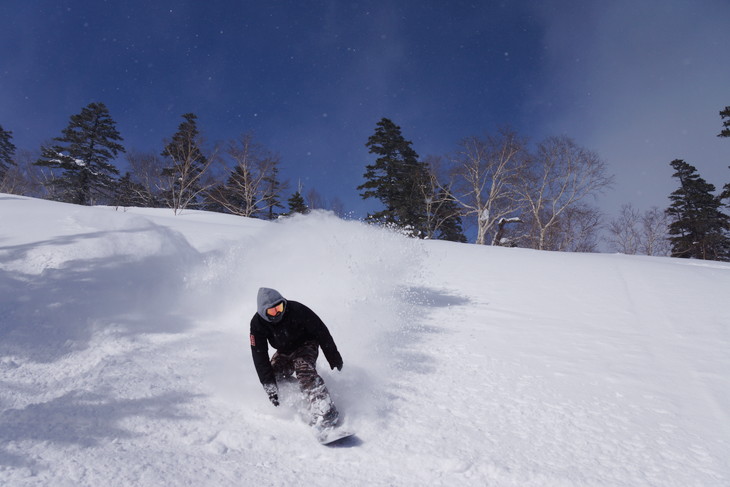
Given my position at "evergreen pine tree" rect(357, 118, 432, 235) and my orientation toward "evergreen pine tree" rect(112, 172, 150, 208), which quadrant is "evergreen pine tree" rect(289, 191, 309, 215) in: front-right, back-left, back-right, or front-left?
front-right

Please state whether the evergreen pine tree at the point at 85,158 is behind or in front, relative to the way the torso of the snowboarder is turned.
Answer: behind

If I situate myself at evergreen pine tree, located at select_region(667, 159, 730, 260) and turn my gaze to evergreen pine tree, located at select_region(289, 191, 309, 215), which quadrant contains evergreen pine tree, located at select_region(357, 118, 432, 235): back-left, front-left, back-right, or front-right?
front-left

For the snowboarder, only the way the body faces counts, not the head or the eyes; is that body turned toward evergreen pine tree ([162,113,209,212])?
no

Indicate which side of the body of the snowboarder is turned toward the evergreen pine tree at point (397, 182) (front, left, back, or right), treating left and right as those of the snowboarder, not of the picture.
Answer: back

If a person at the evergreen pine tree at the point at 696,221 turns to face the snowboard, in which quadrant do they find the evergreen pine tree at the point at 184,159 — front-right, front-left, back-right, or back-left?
front-right

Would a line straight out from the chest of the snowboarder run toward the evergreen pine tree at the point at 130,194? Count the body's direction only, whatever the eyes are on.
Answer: no

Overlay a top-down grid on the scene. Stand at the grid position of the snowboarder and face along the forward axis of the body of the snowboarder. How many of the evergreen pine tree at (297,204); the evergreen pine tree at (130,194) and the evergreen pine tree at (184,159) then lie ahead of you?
0

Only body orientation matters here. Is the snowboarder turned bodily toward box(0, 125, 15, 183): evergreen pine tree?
no

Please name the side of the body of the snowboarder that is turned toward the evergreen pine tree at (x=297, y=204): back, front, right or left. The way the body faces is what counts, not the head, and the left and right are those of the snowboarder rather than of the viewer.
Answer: back

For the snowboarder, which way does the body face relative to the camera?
toward the camera
